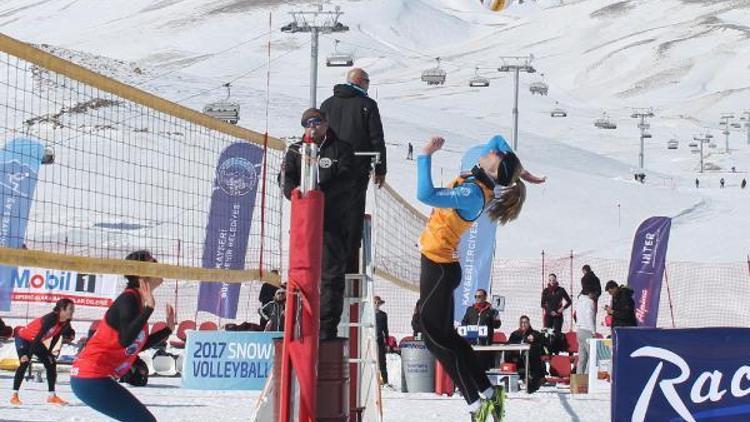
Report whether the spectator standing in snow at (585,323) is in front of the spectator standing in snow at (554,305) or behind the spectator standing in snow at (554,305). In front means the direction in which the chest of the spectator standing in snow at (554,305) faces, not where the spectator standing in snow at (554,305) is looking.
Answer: in front

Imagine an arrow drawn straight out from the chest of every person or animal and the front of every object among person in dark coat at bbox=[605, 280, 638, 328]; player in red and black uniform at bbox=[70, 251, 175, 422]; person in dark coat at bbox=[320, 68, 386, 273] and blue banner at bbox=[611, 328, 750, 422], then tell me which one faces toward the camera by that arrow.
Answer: the blue banner

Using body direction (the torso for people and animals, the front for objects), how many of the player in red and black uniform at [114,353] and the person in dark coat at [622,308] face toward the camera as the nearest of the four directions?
0

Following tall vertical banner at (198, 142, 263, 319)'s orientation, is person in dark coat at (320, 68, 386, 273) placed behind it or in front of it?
in front

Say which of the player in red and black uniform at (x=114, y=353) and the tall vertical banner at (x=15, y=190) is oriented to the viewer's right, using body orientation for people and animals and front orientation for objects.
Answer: the player in red and black uniform

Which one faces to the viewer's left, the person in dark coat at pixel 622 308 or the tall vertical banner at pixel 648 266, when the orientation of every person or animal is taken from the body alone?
the person in dark coat

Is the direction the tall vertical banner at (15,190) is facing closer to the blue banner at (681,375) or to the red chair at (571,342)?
the blue banner

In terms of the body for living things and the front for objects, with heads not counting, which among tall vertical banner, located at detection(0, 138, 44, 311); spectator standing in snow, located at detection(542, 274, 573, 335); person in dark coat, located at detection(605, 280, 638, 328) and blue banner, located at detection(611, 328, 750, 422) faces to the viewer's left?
the person in dark coat

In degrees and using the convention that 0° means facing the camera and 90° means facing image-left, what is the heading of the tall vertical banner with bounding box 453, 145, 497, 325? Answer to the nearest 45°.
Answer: approximately 0°

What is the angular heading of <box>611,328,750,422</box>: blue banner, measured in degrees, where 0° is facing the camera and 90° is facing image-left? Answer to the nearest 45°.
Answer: approximately 0°

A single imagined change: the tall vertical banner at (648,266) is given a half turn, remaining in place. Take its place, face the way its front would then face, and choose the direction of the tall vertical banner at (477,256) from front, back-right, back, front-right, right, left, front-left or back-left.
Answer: back-left

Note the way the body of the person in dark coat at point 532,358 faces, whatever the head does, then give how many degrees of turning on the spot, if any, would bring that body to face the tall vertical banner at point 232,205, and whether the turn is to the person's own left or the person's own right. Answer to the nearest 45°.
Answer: approximately 45° to the person's own right

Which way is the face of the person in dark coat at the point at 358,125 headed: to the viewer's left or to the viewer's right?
to the viewer's right

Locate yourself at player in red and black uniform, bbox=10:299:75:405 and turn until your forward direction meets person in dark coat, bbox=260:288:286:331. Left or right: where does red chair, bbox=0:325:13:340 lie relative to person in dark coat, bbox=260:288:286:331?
left
